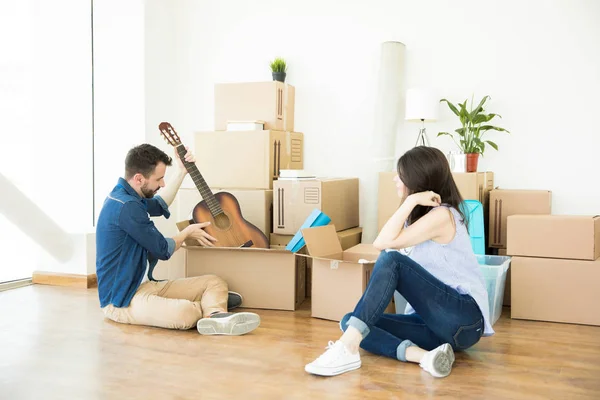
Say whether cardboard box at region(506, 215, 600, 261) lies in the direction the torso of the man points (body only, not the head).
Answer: yes

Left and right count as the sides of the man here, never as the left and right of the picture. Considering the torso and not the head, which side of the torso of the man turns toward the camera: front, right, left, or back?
right

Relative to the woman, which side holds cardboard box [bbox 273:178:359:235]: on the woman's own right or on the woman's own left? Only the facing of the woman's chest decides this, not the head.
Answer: on the woman's own right

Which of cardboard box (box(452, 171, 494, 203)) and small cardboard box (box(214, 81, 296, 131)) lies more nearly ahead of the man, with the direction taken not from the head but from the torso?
the cardboard box

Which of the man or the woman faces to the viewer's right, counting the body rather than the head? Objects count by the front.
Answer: the man

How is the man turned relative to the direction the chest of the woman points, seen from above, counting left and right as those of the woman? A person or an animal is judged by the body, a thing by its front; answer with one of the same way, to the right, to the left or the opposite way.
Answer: the opposite way

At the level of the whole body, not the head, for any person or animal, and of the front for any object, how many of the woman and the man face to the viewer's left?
1

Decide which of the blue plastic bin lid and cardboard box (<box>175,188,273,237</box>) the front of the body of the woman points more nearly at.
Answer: the cardboard box

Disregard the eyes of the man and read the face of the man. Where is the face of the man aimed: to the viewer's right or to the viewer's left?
to the viewer's right

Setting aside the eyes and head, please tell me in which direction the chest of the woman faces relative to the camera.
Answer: to the viewer's left

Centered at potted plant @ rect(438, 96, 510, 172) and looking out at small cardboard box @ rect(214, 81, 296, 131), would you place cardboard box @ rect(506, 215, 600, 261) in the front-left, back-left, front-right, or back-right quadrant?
back-left

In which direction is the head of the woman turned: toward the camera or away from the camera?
away from the camera

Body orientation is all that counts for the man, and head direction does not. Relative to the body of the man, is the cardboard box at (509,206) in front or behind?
in front

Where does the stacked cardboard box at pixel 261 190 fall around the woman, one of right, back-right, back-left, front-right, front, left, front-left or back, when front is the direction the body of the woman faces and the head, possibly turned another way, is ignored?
front-right

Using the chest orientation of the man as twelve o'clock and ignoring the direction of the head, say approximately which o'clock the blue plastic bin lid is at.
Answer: The blue plastic bin lid is roughly at 12 o'clock from the man.
